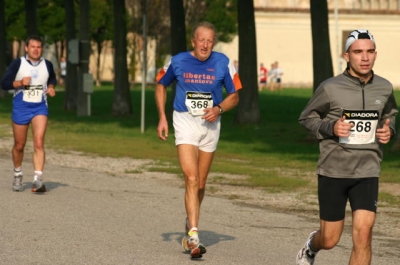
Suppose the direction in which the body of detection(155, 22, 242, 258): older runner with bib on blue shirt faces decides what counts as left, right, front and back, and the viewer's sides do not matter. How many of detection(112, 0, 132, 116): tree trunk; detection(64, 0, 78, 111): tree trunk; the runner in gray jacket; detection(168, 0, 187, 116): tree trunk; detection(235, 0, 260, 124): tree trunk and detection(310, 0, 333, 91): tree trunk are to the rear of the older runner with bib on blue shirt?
5

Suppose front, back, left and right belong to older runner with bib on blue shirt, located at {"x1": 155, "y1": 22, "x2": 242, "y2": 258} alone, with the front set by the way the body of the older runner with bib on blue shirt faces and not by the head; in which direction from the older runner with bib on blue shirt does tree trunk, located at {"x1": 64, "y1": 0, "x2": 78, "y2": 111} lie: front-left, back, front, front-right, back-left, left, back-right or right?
back

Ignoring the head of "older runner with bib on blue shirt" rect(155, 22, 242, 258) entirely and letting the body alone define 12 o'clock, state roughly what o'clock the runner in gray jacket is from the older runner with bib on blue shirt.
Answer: The runner in gray jacket is roughly at 11 o'clock from the older runner with bib on blue shirt.

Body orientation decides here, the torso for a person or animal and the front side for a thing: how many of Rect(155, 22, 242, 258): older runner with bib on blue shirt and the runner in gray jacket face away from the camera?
0

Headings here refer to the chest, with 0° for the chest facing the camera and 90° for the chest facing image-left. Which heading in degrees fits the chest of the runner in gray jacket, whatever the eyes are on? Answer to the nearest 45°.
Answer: approximately 315°

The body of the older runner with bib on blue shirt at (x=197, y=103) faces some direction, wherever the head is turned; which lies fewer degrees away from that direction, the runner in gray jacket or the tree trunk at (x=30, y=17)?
the runner in gray jacket

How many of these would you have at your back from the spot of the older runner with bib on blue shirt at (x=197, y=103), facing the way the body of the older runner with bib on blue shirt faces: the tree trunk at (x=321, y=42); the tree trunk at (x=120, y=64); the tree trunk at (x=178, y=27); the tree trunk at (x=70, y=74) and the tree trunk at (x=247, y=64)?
5

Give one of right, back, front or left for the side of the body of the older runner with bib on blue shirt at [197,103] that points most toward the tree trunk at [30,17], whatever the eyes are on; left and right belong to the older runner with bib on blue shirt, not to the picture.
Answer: back

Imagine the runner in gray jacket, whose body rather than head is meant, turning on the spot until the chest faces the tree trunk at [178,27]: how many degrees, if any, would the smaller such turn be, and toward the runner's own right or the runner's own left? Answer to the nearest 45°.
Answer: approximately 135° to the runner's own left

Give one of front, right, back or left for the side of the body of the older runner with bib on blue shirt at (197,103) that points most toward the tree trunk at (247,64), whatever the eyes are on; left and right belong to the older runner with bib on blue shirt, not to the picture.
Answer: back

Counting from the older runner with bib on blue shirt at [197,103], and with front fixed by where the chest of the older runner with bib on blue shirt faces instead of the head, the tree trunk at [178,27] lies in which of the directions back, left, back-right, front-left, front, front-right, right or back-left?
back

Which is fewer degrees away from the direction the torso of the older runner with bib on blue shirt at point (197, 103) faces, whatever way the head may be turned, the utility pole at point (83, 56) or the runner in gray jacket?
the runner in gray jacket
